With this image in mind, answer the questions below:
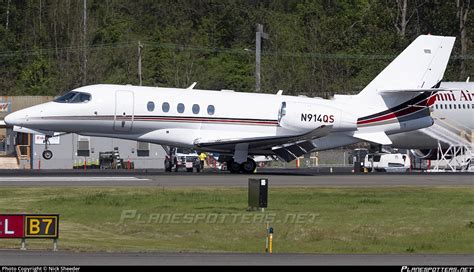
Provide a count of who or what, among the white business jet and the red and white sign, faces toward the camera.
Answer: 1

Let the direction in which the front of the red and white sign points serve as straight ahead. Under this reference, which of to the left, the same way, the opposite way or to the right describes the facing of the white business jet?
to the right

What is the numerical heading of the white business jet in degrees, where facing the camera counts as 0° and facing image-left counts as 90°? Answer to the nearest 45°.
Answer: approximately 90°

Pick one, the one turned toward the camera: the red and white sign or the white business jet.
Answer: the red and white sign

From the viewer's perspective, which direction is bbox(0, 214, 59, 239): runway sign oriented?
toward the camera
